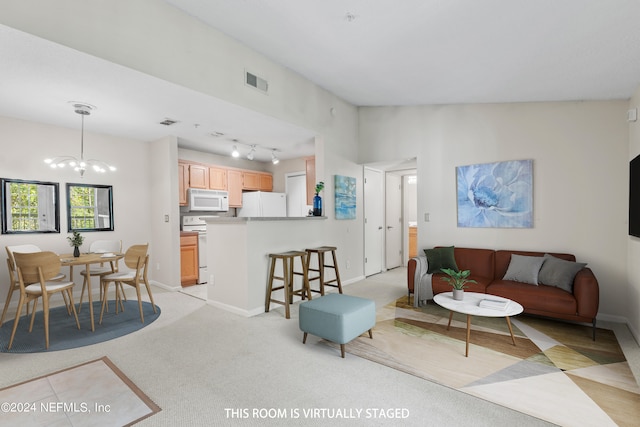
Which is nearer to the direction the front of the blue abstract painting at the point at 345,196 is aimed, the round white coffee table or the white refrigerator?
the round white coffee table

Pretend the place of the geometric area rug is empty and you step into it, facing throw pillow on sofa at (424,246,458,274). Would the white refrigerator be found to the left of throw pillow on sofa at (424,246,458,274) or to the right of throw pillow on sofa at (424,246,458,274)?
left

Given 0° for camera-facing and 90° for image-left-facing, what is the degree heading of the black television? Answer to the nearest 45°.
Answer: approximately 90°

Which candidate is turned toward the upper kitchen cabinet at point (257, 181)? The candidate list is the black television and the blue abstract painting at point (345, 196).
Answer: the black television

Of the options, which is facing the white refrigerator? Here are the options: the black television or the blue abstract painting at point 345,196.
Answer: the black television

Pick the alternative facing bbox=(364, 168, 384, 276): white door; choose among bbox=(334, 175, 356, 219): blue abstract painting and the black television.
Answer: the black television

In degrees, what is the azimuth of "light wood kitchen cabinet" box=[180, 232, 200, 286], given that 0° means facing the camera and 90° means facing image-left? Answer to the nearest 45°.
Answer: approximately 315°

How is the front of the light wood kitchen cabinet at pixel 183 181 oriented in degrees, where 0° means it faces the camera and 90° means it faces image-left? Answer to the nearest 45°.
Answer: approximately 315°

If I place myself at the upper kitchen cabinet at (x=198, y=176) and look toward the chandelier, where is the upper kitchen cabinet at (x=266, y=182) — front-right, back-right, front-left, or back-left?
back-left

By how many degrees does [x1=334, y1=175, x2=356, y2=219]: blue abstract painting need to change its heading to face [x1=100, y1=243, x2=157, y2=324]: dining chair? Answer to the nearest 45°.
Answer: approximately 90° to its right

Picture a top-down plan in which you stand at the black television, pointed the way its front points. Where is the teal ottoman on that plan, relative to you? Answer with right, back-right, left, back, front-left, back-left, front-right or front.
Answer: front-left
